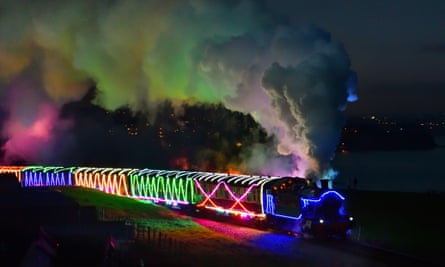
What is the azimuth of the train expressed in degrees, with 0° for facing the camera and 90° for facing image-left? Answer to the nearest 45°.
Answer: approximately 315°
